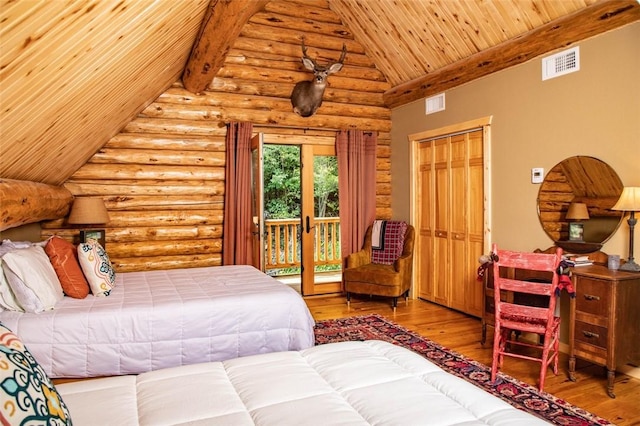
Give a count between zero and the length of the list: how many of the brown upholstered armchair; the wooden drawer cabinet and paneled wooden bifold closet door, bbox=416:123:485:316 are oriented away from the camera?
0

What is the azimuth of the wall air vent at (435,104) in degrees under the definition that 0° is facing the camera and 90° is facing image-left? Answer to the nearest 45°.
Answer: approximately 45°

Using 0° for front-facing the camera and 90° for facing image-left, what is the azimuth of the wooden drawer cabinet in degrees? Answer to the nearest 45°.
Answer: approximately 45°

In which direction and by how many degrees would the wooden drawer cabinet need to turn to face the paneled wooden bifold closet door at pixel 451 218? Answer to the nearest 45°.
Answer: approximately 90° to its right

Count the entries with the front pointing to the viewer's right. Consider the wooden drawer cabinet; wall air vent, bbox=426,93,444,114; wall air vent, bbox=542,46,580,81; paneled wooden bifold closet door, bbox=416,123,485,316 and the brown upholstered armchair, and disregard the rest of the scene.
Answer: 0

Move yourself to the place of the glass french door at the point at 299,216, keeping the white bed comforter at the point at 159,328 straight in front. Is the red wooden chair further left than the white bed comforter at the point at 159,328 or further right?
left

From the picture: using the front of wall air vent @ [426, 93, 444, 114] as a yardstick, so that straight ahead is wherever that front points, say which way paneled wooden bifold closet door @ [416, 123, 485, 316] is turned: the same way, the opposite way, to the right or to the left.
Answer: the same way

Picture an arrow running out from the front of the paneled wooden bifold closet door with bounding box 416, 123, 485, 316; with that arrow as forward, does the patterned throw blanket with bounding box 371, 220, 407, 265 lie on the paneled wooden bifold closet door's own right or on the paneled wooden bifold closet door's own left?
on the paneled wooden bifold closet door's own right

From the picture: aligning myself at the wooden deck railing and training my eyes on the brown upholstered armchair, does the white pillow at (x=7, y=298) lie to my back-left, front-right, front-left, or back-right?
front-right

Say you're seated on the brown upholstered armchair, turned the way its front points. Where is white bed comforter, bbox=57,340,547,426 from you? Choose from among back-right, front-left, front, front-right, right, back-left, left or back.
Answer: front-left

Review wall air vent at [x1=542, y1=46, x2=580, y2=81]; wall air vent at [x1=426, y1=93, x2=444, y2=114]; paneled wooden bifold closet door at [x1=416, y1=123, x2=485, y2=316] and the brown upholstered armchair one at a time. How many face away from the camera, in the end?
0

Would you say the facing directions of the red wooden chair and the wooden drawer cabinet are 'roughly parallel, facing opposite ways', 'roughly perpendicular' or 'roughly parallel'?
roughly parallel, facing opposite ways

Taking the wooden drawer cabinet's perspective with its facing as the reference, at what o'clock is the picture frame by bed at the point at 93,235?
The picture frame by bed is roughly at 1 o'clock from the wooden drawer cabinet.

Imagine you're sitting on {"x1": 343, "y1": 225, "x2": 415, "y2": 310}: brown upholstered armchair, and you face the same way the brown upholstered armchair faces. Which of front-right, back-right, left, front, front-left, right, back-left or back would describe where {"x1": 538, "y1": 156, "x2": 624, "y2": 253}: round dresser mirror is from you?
left

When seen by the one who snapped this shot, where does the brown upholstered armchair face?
facing the viewer and to the left of the viewer

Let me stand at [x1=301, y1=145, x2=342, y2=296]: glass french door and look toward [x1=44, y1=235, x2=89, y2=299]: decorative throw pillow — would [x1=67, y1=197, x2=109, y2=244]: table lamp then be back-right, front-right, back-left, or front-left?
front-right

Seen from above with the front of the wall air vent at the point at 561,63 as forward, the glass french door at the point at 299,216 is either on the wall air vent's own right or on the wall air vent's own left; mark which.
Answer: on the wall air vent's own right

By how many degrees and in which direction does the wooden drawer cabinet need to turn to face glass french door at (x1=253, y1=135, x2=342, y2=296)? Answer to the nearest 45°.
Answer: approximately 90° to its right

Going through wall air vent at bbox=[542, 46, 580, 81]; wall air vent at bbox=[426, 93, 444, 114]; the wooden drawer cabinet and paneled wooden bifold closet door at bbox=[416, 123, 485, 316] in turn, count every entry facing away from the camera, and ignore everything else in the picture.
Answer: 0

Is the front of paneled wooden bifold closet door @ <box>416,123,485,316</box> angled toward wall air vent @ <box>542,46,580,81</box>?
no
